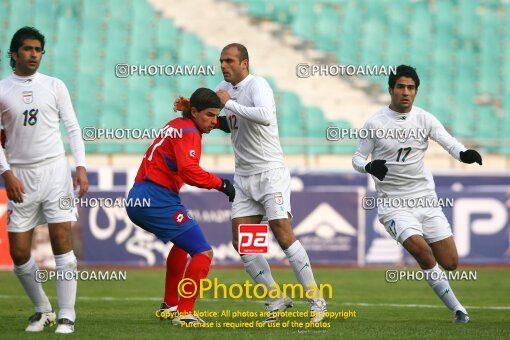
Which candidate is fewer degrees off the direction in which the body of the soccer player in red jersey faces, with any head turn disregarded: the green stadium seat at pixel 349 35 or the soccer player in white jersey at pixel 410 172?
the soccer player in white jersey

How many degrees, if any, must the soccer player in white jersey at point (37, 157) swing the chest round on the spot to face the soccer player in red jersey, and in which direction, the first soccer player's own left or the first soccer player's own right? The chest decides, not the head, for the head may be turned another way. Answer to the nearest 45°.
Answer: approximately 90° to the first soccer player's own left

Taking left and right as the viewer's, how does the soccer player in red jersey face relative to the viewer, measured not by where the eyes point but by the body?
facing to the right of the viewer

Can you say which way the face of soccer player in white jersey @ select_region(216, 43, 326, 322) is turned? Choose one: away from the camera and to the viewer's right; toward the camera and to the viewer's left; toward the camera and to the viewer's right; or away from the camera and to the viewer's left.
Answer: toward the camera and to the viewer's left

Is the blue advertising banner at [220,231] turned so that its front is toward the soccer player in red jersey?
yes

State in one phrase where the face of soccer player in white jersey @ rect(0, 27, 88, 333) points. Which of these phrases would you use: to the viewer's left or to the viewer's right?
to the viewer's right

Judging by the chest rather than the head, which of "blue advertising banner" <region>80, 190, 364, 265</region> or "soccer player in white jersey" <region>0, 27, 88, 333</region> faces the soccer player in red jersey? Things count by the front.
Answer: the blue advertising banner

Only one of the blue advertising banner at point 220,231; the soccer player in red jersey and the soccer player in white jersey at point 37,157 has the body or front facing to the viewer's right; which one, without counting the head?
the soccer player in red jersey

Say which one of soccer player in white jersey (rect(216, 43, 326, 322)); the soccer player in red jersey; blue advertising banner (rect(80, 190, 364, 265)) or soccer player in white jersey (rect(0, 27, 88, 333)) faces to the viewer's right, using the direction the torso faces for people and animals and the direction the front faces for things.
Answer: the soccer player in red jersey

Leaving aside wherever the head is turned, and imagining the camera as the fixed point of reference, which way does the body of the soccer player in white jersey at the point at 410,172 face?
toward the camera

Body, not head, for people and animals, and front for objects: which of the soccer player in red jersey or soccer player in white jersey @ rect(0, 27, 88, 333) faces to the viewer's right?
the soccer player in red jersey

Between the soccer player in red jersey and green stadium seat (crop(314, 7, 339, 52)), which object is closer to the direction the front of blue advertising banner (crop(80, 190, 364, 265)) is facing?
the soccer player in red jersey

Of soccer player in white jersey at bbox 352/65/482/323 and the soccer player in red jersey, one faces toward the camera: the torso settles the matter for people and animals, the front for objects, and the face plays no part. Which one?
the soccer player in white jersey

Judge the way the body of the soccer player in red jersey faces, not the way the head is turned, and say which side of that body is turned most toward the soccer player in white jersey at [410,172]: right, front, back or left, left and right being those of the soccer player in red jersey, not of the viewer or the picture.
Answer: front

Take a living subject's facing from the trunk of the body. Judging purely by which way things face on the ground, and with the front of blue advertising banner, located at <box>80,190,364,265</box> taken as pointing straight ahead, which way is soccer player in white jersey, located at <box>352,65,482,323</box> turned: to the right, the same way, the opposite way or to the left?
the same way

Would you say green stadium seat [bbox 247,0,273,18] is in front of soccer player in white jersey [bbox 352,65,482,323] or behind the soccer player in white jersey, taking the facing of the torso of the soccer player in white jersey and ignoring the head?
behind

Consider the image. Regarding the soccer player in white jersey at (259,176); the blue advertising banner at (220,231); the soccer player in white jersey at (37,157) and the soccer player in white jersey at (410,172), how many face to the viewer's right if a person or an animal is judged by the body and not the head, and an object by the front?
0
